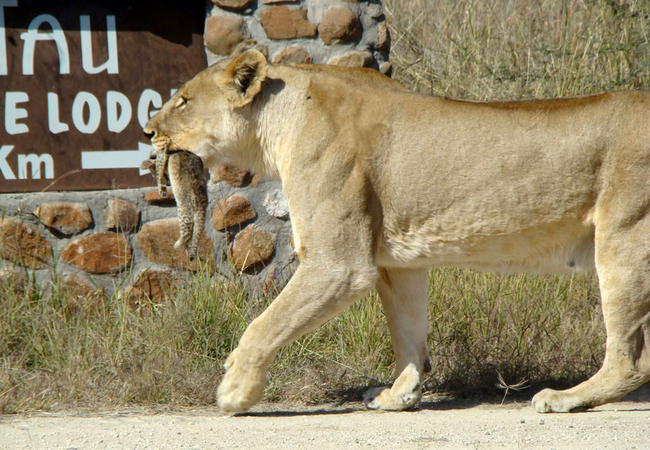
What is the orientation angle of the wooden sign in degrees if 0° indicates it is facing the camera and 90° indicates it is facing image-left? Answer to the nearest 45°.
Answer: approximately 0°

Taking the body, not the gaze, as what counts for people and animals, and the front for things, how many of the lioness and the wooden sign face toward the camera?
1

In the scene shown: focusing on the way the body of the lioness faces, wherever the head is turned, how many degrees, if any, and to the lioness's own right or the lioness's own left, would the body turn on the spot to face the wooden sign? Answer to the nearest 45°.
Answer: approximately 45° to the lioness's own right

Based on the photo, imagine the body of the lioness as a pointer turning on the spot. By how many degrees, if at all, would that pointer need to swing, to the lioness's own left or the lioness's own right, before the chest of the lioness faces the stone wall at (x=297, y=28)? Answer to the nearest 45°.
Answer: approximately 45° to the lioness's own right

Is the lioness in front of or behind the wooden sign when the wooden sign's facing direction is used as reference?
in front

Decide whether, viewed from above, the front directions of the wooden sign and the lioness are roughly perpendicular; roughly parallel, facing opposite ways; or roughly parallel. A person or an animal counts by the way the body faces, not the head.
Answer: roughly perpendicular

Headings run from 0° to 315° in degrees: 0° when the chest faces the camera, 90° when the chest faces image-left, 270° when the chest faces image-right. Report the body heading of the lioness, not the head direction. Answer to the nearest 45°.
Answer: approximately 90°
